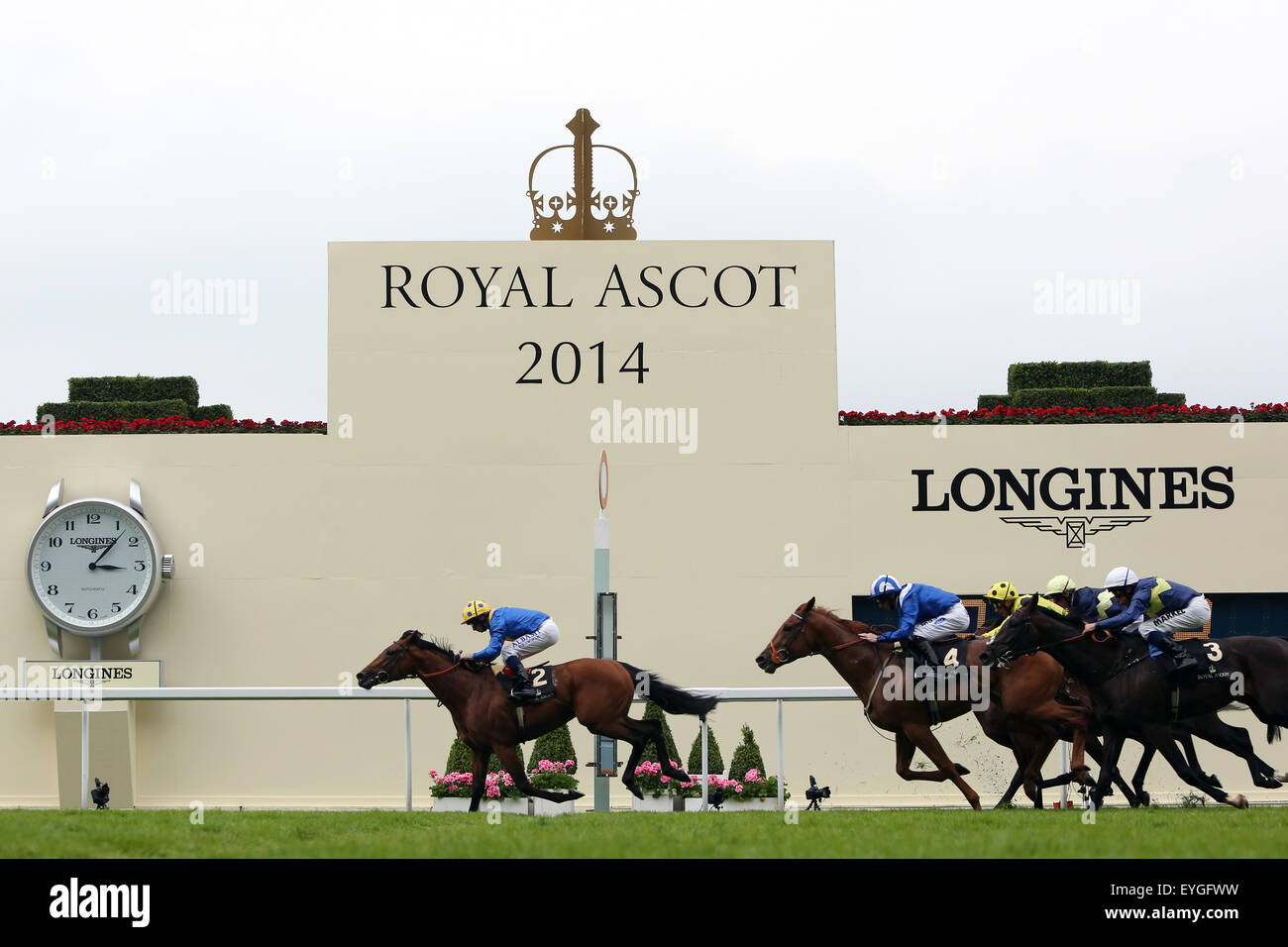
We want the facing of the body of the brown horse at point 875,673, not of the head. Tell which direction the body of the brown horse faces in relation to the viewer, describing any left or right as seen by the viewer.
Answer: facing to the left of the viewer

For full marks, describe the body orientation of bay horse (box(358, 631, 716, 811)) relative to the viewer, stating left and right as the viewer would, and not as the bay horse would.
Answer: facing to the left of the viewer

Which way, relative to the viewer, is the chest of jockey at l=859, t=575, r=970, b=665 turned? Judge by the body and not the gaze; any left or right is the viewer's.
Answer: facing to the left of the viewer

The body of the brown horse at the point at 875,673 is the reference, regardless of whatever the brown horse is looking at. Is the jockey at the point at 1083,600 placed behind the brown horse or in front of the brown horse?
behind

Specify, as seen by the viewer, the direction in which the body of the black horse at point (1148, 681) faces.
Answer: to the viewer's left

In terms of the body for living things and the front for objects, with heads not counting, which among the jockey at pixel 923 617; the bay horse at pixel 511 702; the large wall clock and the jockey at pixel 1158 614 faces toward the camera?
the large wall clock

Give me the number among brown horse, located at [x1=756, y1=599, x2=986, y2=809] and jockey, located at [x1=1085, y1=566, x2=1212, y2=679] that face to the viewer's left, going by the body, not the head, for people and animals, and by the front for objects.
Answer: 2

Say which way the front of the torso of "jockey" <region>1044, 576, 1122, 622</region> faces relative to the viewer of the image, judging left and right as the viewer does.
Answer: facing to the left of the viewer

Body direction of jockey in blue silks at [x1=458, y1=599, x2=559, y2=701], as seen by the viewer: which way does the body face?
to the viewer's left

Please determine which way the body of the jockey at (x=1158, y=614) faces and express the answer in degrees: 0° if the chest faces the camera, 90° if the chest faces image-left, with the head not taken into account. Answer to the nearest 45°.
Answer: approximately 90°
